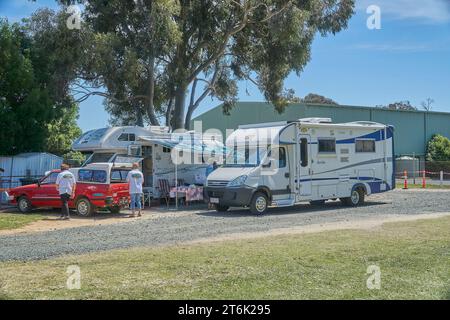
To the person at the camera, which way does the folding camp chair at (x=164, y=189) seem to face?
facing away from the viewer and to the right of the viewer

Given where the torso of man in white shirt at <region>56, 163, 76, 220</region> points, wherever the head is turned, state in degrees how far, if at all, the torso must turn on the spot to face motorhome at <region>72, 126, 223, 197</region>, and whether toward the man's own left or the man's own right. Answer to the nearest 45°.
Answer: approximately 45° to the man's own right

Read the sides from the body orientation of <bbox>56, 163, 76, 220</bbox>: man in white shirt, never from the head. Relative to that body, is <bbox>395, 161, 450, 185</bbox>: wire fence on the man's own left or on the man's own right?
on the man's own right

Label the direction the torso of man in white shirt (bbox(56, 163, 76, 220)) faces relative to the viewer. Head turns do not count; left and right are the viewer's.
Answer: facing away from the viewer

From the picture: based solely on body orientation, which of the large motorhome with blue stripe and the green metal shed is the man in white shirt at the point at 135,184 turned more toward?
the green metal shed

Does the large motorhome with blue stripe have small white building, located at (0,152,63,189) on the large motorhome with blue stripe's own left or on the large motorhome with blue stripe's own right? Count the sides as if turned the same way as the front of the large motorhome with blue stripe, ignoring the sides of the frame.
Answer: on the large motorhome with blue stripe's own right

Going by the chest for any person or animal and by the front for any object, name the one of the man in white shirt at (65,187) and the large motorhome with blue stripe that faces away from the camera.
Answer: the man in white shirt

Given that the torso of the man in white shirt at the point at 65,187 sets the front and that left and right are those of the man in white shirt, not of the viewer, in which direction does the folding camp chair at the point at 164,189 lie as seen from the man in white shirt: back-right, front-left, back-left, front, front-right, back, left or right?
front-right

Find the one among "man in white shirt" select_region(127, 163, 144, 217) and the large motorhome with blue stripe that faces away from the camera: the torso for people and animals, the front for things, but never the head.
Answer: the man in white shirt

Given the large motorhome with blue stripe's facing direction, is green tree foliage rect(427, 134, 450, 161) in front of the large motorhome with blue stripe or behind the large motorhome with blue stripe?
behind

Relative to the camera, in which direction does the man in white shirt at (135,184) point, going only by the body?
away from the camera

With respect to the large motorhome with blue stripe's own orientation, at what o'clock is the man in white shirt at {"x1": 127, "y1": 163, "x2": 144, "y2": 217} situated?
The man in white shirt is roughly at 1 o'clock from the large motorhome with blue stripe.
